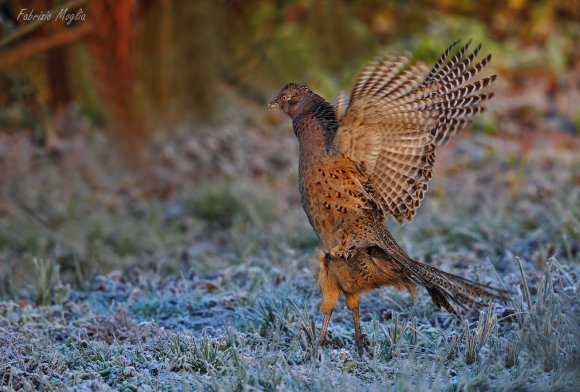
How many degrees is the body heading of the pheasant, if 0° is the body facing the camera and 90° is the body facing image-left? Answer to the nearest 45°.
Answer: approximately 90°

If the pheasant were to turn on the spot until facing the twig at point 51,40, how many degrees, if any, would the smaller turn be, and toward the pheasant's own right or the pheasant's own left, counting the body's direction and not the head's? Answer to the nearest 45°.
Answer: approximately 45° to the pheasant's own right
